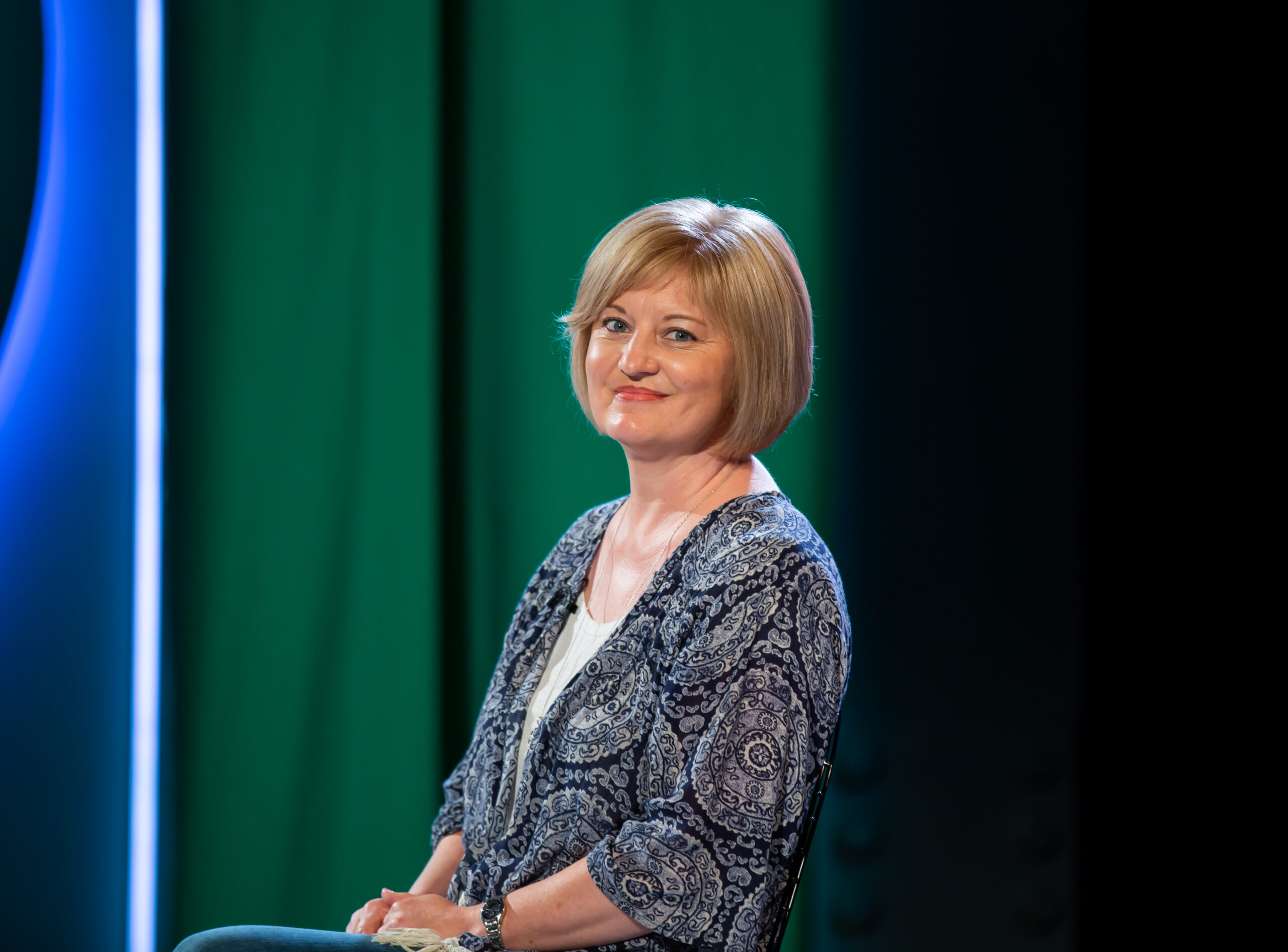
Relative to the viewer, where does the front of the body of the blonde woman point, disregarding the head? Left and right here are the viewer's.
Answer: facing the viewer and to the left of the viewer
